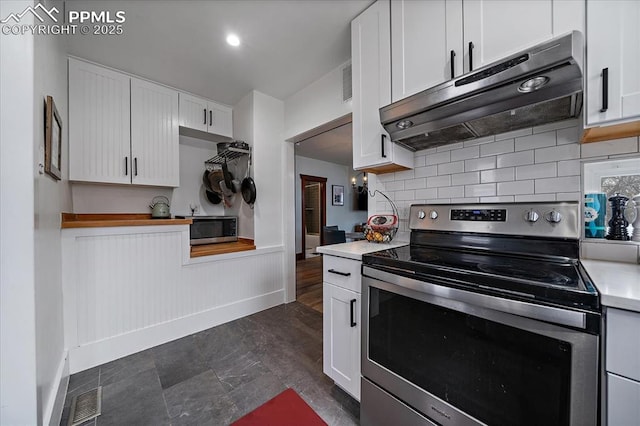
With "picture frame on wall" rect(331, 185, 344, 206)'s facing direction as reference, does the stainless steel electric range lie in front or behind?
in front

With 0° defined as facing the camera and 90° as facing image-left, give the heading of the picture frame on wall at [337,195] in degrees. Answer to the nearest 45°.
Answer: approximately 315°

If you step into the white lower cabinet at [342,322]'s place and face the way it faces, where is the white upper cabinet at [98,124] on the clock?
The white upper cabinet is roughly at 2 o'clock from the white lower cabinet.

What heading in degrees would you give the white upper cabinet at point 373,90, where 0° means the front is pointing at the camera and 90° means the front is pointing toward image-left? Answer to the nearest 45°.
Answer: approximately 45°

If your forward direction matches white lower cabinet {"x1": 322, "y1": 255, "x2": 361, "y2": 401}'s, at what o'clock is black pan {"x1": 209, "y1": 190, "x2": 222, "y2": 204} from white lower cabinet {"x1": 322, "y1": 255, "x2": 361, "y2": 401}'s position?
The black pan is roughly at 3 o'clock from the white lower cabinet.

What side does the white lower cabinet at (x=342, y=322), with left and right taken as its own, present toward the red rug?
front

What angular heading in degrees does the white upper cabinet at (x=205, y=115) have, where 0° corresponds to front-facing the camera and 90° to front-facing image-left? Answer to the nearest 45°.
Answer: approximately 315°
